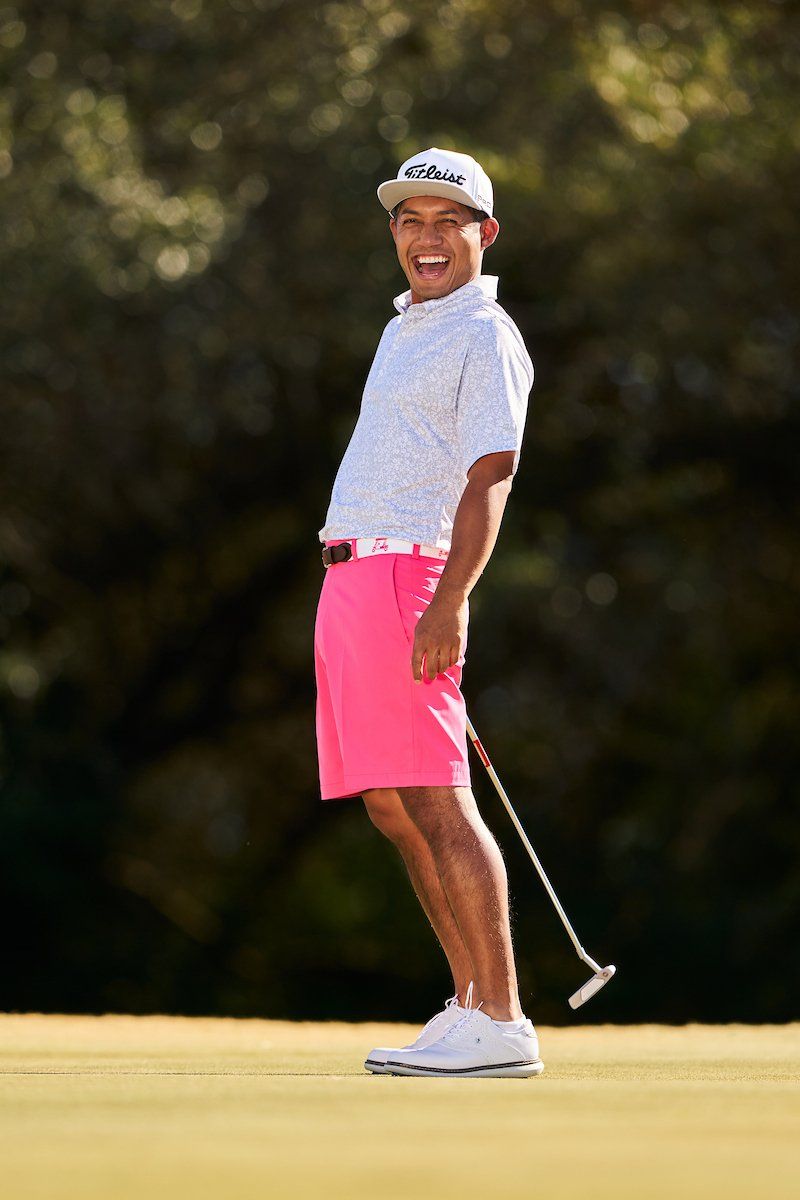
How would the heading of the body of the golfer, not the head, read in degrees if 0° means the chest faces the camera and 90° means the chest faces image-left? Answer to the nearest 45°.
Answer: approximately 45°
